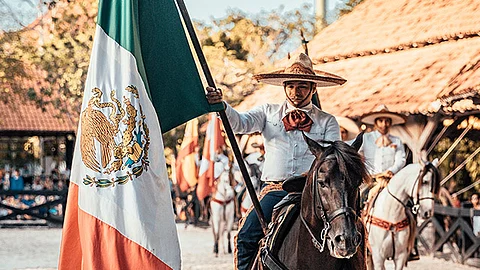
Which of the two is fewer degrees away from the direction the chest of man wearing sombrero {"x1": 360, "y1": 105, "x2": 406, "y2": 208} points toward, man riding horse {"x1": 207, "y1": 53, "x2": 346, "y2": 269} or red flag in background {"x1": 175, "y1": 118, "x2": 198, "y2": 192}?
the man riding horse

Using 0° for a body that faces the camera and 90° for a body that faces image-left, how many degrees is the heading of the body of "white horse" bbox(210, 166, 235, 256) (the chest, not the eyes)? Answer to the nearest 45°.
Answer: approximately 0°

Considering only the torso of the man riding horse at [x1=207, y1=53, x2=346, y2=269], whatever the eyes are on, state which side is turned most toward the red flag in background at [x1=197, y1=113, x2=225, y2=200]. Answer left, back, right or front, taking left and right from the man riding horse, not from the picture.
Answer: back

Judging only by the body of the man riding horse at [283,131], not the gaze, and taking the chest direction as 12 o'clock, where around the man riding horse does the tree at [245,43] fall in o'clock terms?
The tree is roughly at 6 o'clock from the man riding horse.

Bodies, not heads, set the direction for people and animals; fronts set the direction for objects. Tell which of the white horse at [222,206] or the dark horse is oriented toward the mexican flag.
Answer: the white horse

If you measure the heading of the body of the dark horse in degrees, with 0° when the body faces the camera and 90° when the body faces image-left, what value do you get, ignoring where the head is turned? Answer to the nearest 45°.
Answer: approximately 315°

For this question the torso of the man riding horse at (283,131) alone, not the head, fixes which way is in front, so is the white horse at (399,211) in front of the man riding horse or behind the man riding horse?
behind

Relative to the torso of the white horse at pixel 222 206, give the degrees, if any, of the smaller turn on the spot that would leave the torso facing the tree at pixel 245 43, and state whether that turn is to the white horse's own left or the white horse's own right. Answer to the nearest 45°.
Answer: approximately 180°

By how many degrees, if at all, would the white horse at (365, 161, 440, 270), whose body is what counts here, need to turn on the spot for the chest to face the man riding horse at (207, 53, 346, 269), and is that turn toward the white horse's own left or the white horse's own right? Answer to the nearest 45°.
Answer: approximately 45° to the white horse's own right
